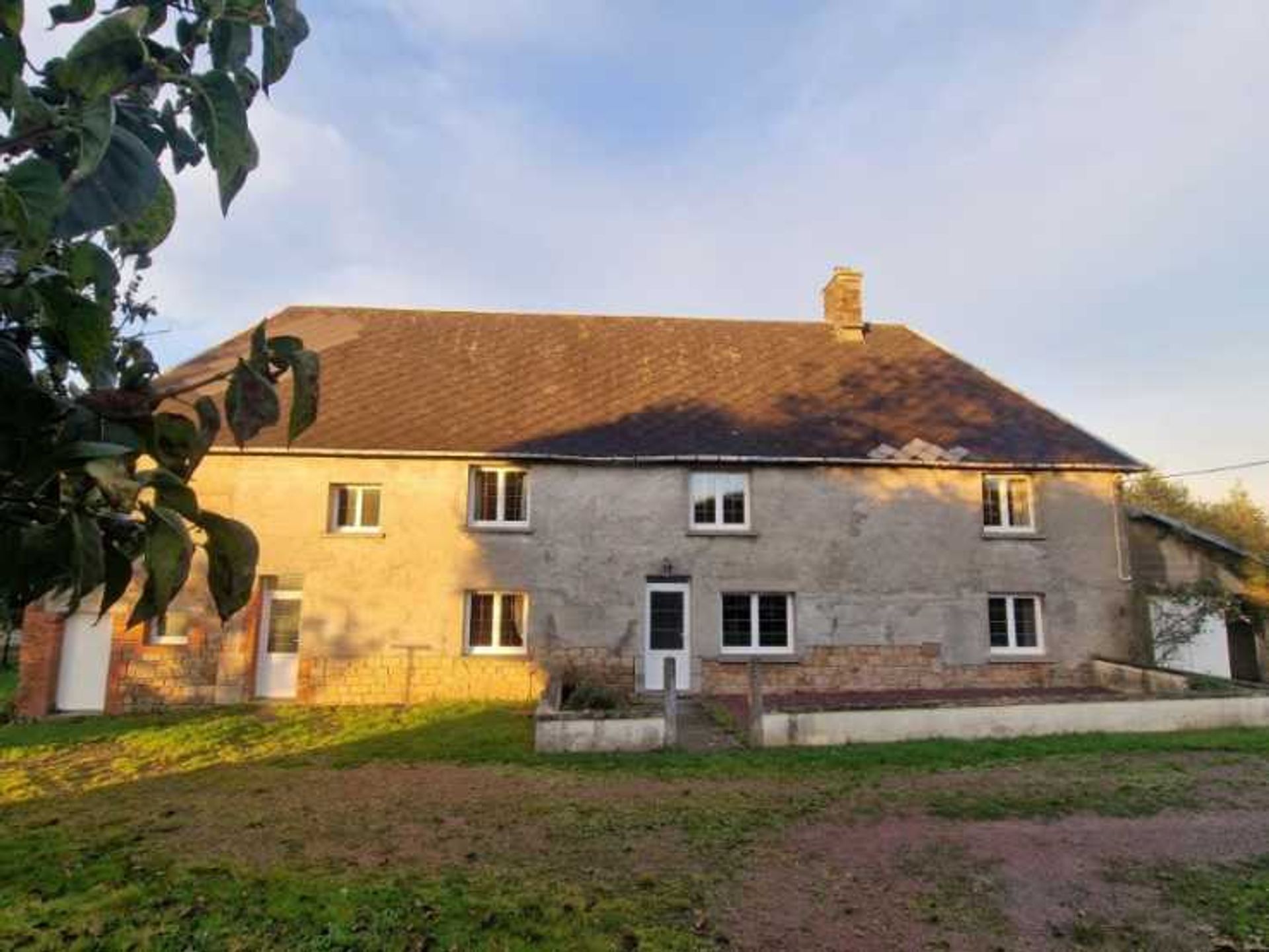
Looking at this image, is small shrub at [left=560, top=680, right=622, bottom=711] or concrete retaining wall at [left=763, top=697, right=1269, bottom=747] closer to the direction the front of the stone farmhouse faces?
the small shrub

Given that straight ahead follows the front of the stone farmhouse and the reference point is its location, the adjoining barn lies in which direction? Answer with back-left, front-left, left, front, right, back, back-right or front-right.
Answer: left

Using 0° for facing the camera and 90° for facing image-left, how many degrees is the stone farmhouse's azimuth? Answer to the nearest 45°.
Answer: approximately 0°

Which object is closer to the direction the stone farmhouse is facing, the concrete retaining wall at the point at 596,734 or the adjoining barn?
the concrete retaining wall

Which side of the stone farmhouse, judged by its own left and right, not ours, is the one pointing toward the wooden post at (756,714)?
front

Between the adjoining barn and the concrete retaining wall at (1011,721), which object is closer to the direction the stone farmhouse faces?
the concrete retaining wall

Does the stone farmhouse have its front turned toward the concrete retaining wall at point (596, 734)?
yes

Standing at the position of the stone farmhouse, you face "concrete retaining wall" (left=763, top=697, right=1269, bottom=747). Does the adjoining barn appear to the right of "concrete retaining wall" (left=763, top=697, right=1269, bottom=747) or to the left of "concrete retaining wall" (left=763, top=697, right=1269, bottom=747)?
left

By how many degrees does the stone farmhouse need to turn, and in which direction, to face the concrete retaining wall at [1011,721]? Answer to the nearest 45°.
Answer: approximately 45° to its left
